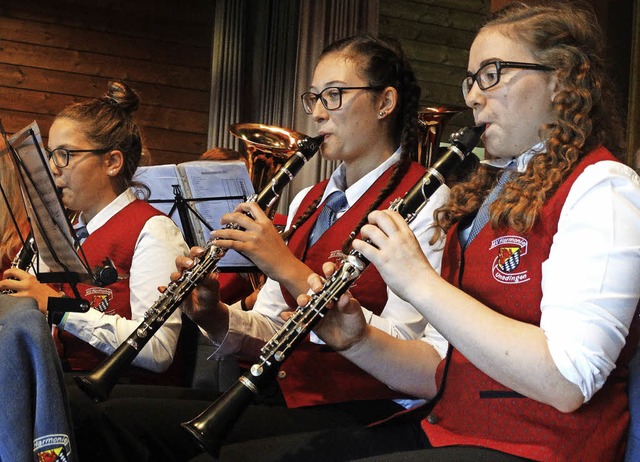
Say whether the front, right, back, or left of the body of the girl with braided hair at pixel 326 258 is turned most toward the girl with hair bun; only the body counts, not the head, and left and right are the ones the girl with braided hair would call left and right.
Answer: right

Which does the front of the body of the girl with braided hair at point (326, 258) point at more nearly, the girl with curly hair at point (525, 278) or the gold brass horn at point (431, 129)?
the girl with curly hair

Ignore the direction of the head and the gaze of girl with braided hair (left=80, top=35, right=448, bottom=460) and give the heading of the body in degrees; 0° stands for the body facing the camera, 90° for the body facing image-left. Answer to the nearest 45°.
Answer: approximately 45°

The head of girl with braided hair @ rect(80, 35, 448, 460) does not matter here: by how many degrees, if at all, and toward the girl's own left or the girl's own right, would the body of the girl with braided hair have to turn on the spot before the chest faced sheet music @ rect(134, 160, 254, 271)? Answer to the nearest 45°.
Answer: approximately 90° to the girl's own right

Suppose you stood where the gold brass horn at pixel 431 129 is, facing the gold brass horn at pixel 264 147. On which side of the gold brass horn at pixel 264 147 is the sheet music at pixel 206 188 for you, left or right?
left

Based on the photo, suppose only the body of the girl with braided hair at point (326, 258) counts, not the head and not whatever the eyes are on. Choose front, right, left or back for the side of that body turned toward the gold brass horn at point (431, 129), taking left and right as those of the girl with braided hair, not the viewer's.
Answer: back

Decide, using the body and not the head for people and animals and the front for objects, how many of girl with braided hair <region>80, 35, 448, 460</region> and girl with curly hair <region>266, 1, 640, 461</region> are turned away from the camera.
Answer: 0

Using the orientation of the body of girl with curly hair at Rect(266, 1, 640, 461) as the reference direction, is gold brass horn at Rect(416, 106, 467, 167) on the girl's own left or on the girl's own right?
on the girl's own right

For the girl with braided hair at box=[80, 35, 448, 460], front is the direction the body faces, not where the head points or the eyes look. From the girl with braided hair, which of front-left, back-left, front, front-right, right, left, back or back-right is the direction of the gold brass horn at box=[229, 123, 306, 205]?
back-right
